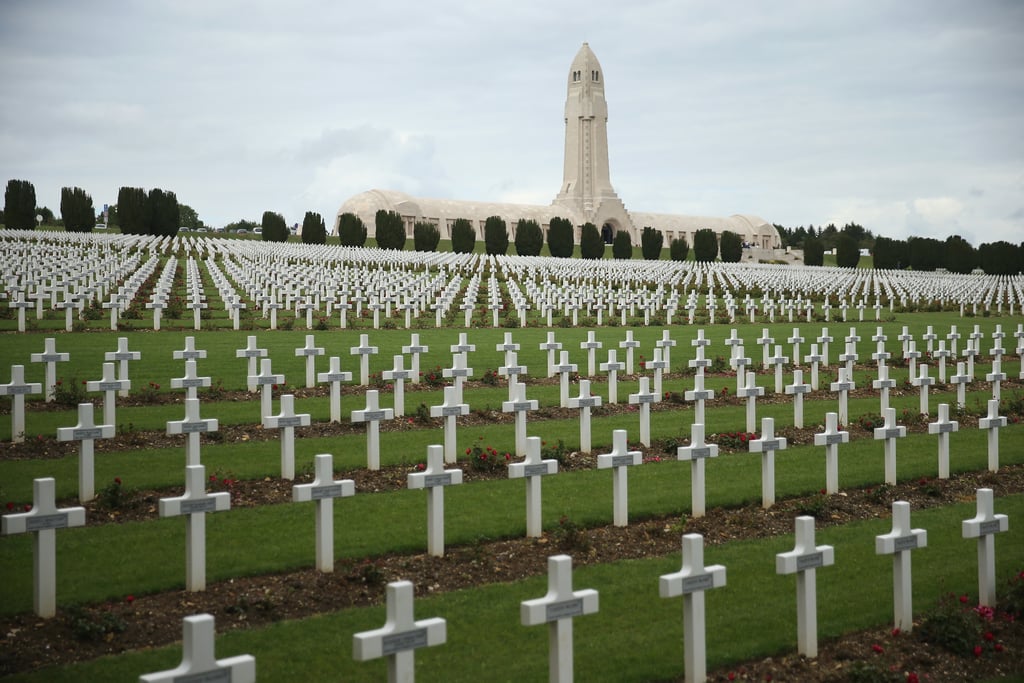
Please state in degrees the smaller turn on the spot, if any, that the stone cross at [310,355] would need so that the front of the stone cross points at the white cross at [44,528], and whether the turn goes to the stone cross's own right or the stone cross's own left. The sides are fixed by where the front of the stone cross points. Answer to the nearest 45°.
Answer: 0° — it already faces it

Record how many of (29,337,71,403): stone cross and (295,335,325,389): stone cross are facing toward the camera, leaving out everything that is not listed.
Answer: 2

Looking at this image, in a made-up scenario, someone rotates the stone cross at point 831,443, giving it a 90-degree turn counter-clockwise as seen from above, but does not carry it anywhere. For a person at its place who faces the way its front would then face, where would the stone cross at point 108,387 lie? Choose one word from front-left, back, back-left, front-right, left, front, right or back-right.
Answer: back-left

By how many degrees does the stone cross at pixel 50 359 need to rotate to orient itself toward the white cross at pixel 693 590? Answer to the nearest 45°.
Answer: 0° — it already faces it

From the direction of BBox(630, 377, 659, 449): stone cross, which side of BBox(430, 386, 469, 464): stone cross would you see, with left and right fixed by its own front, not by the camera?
left

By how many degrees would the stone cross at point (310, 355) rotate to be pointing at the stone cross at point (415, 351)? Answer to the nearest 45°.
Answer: approximately 90° to its left

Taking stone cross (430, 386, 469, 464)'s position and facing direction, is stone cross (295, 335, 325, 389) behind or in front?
behind

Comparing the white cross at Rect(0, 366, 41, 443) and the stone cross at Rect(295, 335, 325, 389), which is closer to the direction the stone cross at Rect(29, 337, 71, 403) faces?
the white cross

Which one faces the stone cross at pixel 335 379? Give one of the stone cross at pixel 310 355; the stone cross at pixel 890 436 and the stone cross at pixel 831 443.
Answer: the stone cross at pixel 310 355

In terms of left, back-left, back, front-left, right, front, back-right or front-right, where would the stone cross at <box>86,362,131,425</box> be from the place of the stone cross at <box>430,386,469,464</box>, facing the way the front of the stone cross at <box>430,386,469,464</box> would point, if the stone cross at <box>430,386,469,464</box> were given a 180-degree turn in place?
front-left

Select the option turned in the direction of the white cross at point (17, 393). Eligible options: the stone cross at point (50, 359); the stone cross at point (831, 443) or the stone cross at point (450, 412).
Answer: the stone cross at point (50, 359)

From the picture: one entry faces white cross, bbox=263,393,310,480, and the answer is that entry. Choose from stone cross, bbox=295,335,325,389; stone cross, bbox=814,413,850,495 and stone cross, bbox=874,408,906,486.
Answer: stone cross, bbox=295,335,325,389

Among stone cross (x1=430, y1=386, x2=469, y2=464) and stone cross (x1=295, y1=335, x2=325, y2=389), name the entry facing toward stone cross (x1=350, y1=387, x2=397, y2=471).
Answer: stone cross (x1=295, y1=335, x2=325, y2=389)
